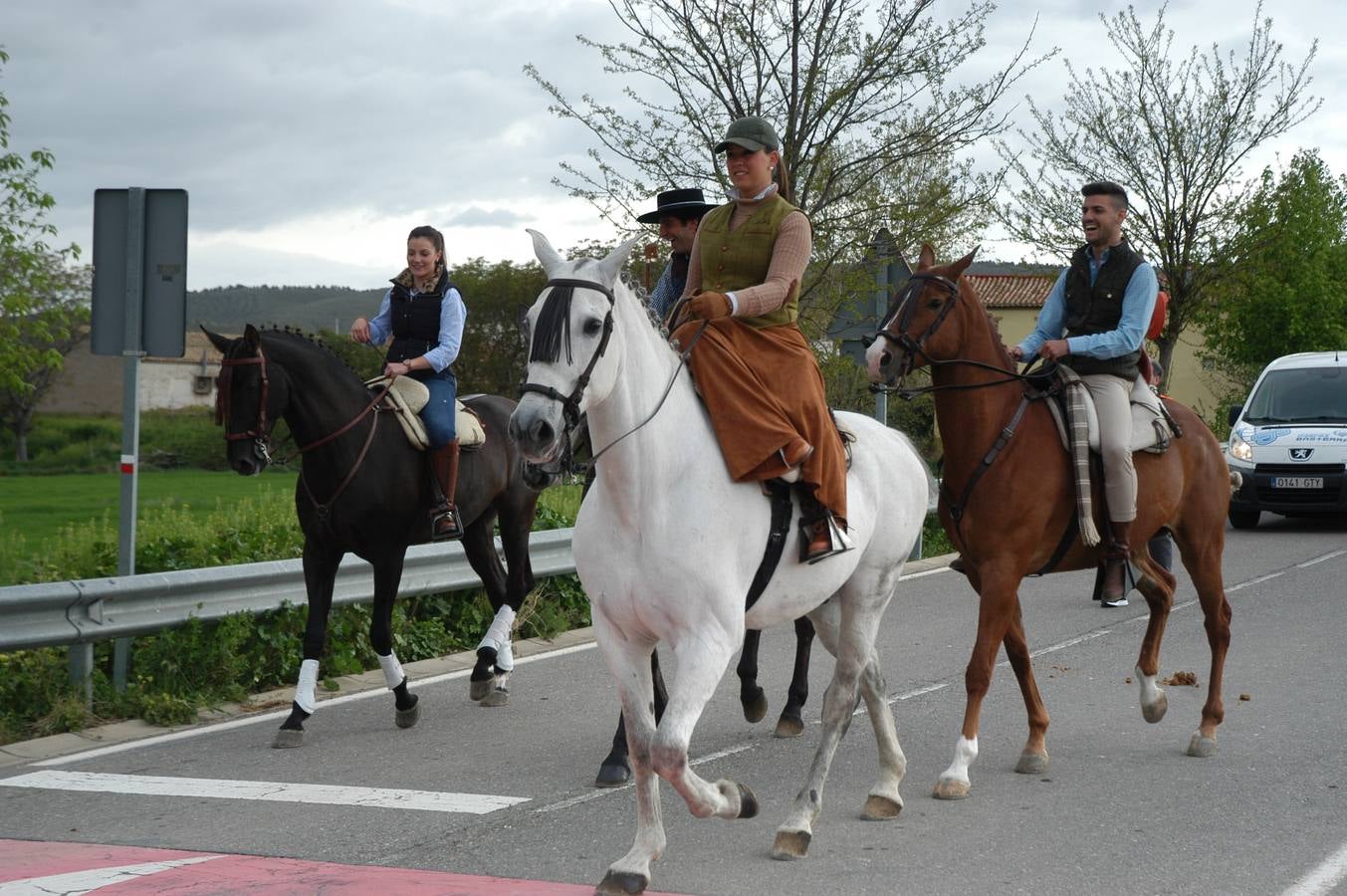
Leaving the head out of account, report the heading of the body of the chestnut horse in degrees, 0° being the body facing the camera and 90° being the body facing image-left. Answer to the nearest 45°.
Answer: approximately 45°

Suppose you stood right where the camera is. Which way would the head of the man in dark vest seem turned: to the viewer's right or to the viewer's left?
to the viewer's left

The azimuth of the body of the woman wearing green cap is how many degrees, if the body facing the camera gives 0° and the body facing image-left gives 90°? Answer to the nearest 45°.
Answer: approximately 45°

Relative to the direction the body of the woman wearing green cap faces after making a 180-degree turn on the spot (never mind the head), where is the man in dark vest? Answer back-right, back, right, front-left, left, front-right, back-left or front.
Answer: front

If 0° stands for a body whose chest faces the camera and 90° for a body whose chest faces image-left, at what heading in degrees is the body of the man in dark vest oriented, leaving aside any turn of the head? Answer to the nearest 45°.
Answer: approximately 45°

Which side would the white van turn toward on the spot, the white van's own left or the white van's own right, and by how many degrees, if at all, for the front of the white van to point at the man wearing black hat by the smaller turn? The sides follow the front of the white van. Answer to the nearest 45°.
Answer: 0° — it already faces them

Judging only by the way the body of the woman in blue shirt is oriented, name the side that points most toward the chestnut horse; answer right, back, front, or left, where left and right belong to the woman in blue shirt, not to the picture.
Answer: left
